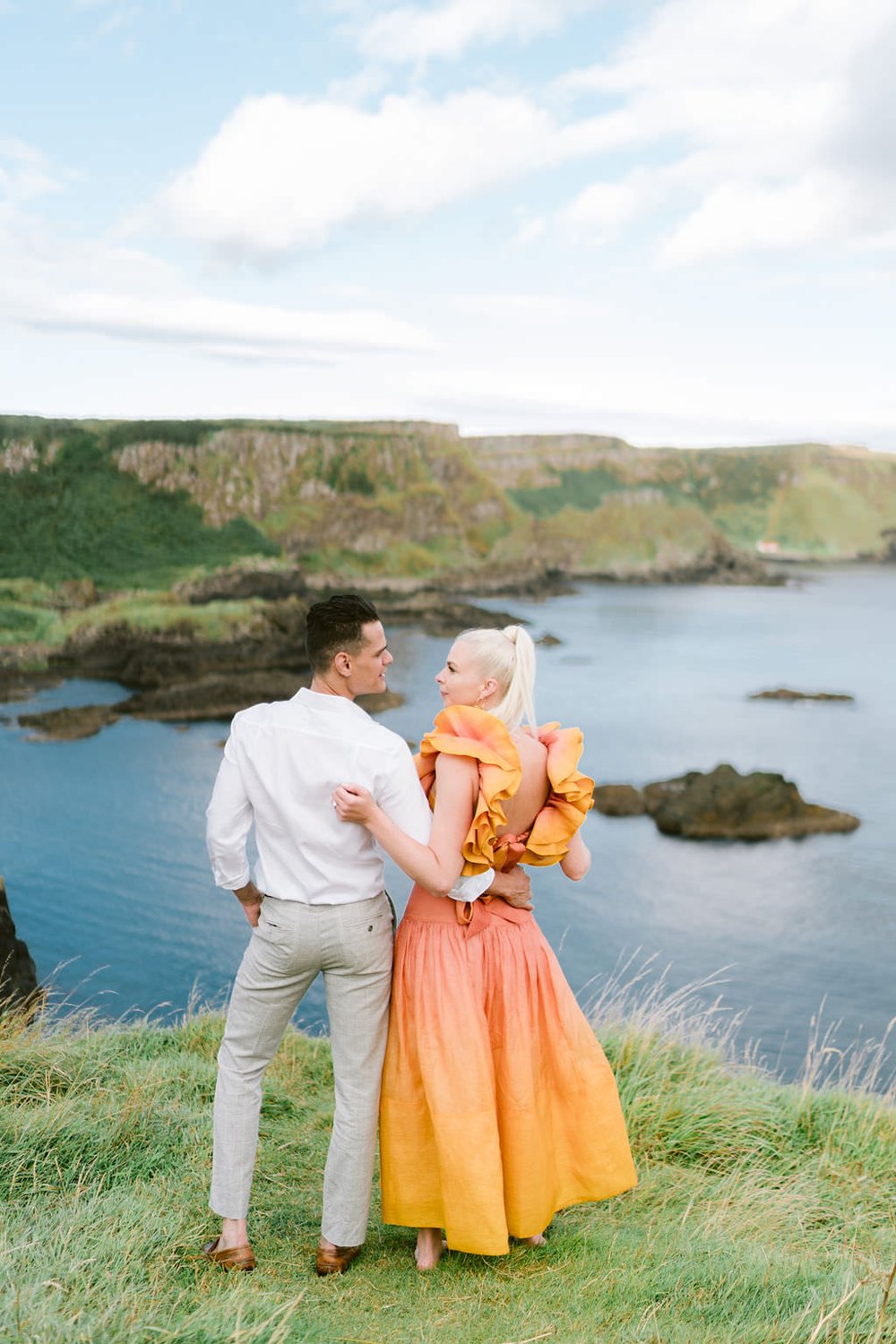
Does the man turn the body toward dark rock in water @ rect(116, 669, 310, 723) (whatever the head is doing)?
yes

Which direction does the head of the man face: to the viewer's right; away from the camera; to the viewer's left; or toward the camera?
to the viewer's right

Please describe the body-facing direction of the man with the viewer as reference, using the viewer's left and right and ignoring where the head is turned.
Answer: facing away from the viewer

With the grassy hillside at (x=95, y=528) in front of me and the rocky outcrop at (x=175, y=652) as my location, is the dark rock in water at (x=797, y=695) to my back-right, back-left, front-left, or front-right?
back-right

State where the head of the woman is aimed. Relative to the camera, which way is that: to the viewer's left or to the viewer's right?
to the viewer's left

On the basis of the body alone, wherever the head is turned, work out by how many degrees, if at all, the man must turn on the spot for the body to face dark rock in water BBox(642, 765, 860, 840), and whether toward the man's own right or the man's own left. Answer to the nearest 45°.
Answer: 0° — they already face it
